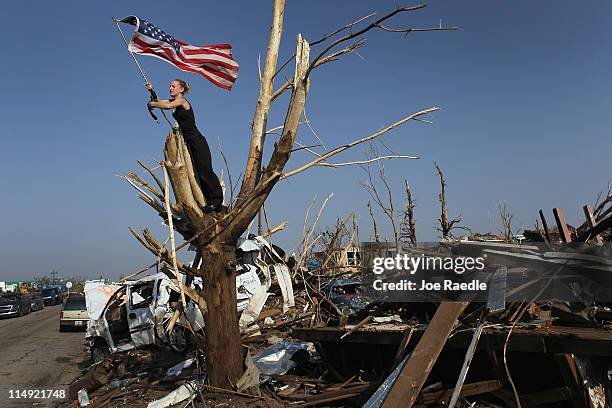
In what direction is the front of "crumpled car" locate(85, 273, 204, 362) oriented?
to the viewer's left

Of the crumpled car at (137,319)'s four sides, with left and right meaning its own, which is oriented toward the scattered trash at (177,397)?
left

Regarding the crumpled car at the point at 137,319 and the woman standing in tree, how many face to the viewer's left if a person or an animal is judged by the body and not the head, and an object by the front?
2

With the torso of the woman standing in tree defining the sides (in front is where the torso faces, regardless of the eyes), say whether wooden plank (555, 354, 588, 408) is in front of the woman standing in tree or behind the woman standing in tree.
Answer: behind

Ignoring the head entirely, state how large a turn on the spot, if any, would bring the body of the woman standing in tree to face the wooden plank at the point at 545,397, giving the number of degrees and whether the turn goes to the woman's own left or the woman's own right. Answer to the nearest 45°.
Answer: approximately 135° to the woman's own left

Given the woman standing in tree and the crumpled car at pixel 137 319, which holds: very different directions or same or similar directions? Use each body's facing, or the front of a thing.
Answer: same or similar directions

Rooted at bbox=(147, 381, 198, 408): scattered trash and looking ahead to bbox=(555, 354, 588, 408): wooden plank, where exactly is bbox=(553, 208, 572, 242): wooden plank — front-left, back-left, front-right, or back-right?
front-left

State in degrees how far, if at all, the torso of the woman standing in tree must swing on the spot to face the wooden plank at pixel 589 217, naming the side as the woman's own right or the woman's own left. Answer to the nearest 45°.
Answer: approximately 180°

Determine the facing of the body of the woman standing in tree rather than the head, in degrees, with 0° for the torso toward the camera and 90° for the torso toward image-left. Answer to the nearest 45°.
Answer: approximately 90°
